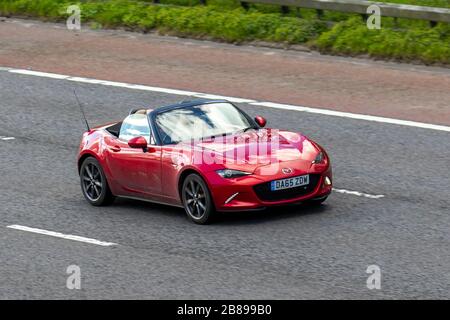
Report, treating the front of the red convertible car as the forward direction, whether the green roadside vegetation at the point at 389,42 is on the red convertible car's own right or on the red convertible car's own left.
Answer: on the red convertible car's own left

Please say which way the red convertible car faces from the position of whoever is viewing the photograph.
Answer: facing the viewer and to the right of the viewer

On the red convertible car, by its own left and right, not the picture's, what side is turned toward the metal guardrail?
left

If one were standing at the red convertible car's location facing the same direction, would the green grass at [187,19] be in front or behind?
behind
